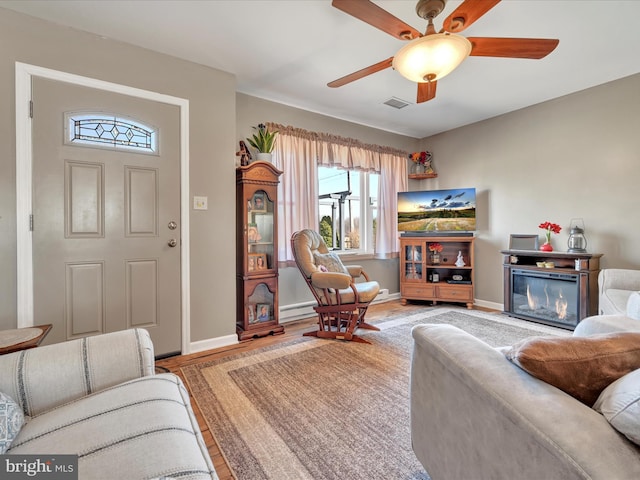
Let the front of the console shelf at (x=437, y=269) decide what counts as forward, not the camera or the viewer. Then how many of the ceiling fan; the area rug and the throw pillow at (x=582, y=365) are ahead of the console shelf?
3

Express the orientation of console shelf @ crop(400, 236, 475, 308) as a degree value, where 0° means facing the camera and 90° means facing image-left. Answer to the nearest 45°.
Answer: approximately 0°

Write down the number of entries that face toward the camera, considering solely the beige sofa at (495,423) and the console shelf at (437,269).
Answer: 1

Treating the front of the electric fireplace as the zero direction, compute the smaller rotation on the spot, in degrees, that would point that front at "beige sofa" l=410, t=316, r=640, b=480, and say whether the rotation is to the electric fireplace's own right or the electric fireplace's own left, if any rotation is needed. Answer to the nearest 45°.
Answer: approximately 45° to the electric fireplace's own left

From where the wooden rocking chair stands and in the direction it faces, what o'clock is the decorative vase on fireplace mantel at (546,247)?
The decorative vase on fireplace mantel is roughly at 10 o'clock from the wooden rocking chair.
